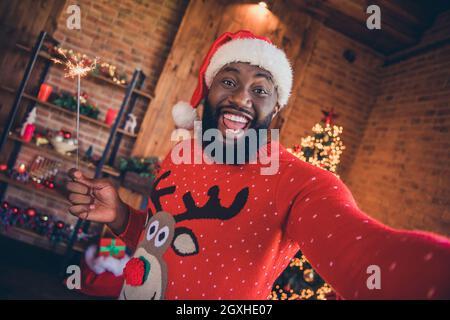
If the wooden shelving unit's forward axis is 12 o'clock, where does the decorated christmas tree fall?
The decorated christmas tree is roughly at 10 o'clock from the wooden shelving unit.

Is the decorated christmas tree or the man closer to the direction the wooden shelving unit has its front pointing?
the man

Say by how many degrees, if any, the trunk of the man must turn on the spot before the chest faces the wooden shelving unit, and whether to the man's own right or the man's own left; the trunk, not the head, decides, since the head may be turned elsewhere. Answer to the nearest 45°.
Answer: approximately 90° to the man's own right

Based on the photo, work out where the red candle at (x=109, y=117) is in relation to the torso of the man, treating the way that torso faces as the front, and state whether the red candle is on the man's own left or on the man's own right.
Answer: on the man's own right

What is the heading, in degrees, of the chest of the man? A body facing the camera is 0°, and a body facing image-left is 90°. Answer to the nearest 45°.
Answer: approximately 45°

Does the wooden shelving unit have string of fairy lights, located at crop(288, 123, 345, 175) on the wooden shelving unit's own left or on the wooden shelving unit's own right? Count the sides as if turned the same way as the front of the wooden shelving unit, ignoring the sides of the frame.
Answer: on the wooden shelving unit's own left

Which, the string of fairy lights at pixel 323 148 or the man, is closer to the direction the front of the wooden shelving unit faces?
the man
